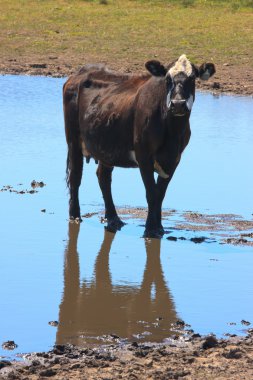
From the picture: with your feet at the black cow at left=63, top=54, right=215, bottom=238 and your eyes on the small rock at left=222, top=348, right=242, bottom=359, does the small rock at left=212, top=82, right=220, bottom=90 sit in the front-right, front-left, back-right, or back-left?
back-left

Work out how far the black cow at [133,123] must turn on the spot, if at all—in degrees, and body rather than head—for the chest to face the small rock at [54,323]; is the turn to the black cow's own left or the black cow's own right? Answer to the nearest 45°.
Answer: approximately 45° to the black cow's own right

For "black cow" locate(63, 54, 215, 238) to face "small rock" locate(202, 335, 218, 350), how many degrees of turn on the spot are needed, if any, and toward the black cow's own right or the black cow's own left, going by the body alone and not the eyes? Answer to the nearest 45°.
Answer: approximately 45° to the black cow's own right

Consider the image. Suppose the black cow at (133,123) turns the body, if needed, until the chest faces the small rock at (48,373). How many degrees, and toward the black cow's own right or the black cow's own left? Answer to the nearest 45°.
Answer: approximately 45° to the black cow's own right

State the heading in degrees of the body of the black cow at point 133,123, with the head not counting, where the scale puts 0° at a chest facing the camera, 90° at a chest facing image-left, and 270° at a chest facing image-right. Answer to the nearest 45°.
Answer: approximately 315°

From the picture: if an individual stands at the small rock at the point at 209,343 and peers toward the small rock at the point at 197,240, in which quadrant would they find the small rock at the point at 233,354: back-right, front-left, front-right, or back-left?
back-right

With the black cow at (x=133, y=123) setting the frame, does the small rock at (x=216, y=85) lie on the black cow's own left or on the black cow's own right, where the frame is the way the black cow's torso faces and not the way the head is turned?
on the black cow's own left
